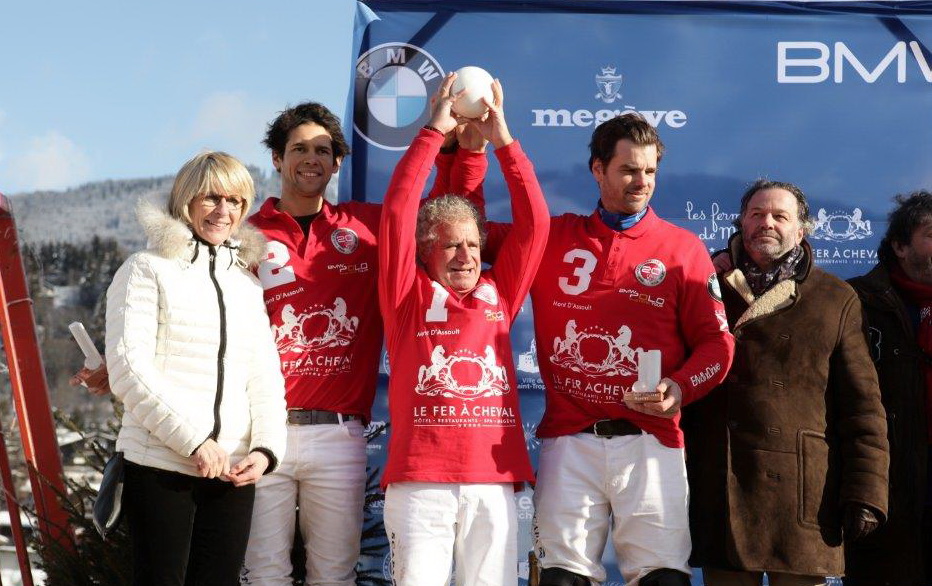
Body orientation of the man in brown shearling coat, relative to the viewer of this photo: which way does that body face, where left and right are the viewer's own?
facing the viewer and to the left of the viewer

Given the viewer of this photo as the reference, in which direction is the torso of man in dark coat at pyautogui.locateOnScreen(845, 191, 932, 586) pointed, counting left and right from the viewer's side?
facing the viewer and to the right of the viewer

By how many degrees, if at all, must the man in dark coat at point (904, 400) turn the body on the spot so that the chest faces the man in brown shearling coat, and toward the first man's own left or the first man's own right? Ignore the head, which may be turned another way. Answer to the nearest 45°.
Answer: approximately 90° to the first man's own right

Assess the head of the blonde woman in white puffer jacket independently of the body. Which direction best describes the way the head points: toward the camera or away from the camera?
toward the camera

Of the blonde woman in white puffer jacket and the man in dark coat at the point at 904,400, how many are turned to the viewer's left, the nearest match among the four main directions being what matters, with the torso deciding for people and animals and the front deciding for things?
0

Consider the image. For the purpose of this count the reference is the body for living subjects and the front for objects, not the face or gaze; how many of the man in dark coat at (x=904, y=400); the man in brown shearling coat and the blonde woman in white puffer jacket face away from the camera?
0

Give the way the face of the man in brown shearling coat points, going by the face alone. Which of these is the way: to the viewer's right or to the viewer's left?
to the viewer's left

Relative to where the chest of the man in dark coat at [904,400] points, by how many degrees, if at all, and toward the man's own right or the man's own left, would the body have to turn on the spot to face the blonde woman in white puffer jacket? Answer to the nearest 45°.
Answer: approximately 90° to the man's own right

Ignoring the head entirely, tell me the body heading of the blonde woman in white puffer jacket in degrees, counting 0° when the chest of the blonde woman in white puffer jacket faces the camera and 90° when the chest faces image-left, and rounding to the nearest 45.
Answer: approximately 315°

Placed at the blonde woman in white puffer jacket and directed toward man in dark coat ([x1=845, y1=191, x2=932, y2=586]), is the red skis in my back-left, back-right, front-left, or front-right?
back-left

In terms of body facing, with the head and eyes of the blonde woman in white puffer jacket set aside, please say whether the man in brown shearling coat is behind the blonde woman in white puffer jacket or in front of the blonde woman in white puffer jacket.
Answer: in front

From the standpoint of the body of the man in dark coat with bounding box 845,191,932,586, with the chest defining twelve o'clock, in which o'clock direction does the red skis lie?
The red skis is roughly at 4 o'clock from the man in dark coat.

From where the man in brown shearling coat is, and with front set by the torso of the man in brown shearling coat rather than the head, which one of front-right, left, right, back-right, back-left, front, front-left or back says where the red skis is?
front-right

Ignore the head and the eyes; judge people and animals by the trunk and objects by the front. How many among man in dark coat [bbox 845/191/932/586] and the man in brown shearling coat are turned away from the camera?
0
